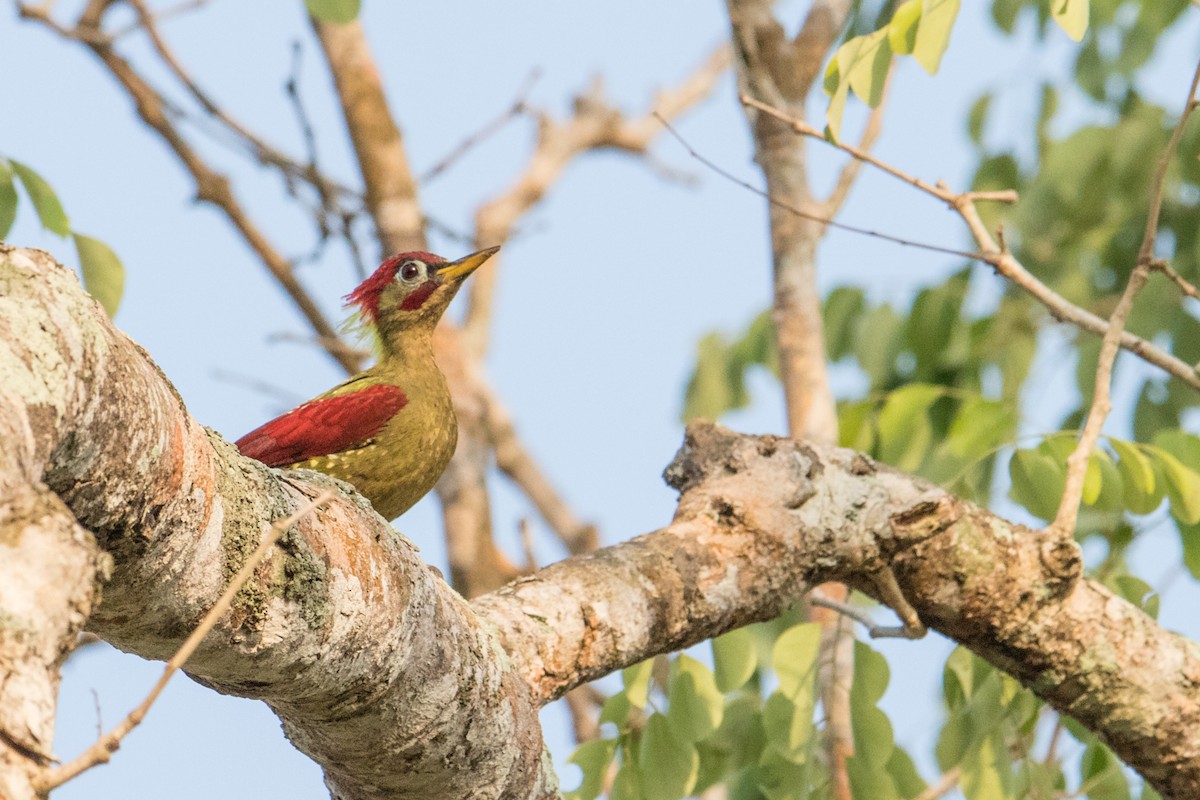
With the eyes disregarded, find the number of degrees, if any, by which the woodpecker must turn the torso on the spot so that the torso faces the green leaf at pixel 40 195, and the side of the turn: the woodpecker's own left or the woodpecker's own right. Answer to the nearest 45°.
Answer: approximately 135° to the woodpecker's own right

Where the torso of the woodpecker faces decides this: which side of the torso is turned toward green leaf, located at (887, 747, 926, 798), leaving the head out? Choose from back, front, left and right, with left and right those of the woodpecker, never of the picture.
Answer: front

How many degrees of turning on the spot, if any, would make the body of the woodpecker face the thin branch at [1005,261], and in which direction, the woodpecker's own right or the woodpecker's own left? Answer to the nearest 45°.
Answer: approximately 45° to the woodpecker's own right

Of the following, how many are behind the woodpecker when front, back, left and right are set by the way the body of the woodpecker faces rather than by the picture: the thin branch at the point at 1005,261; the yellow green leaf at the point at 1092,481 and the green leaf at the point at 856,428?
0

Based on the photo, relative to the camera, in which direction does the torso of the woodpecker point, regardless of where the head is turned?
to the viewer's right

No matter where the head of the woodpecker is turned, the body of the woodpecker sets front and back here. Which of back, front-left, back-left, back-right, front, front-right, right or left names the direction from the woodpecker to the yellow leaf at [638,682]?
front-left

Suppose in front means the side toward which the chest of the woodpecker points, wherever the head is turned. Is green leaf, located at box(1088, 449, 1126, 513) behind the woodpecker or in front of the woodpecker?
in front

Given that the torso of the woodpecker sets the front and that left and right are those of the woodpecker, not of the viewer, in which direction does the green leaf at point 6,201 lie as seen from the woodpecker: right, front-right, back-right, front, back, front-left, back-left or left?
back-right
